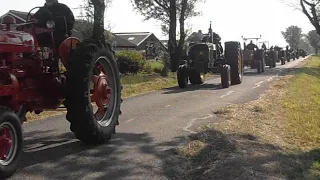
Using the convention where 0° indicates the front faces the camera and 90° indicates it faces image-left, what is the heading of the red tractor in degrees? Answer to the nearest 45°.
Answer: approximately 45°

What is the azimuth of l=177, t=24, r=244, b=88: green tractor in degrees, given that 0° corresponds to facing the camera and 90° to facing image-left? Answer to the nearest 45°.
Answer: approximately 0°

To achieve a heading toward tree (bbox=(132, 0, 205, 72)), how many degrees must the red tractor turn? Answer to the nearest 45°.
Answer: approximately 135° to its right
